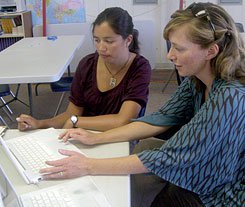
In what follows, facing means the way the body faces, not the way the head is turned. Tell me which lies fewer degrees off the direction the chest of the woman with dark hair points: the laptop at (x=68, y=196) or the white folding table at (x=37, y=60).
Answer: the laptop

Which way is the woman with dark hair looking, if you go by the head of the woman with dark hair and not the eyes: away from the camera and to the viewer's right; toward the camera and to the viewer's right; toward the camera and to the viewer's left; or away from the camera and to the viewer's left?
toward the camera and to the viewer's left

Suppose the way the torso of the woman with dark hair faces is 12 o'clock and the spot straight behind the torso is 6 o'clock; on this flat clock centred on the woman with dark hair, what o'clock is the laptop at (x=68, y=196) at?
The laptop is roughly at 11 o'clock from the woman with dark hair.

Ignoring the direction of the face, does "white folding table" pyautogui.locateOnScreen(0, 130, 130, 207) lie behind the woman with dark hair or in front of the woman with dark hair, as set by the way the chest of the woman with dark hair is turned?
in front

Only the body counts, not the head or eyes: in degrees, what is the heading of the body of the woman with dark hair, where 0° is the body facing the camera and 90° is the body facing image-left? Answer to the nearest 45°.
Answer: approximately 45°

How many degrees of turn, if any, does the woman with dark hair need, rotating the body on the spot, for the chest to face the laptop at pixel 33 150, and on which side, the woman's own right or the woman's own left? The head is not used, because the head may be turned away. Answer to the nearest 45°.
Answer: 0° — they already face it

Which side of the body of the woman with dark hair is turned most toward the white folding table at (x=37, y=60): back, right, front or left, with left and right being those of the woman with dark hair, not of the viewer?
right

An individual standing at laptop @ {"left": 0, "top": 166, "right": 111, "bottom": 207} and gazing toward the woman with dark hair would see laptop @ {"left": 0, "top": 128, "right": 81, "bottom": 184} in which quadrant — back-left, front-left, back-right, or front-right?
front-left
